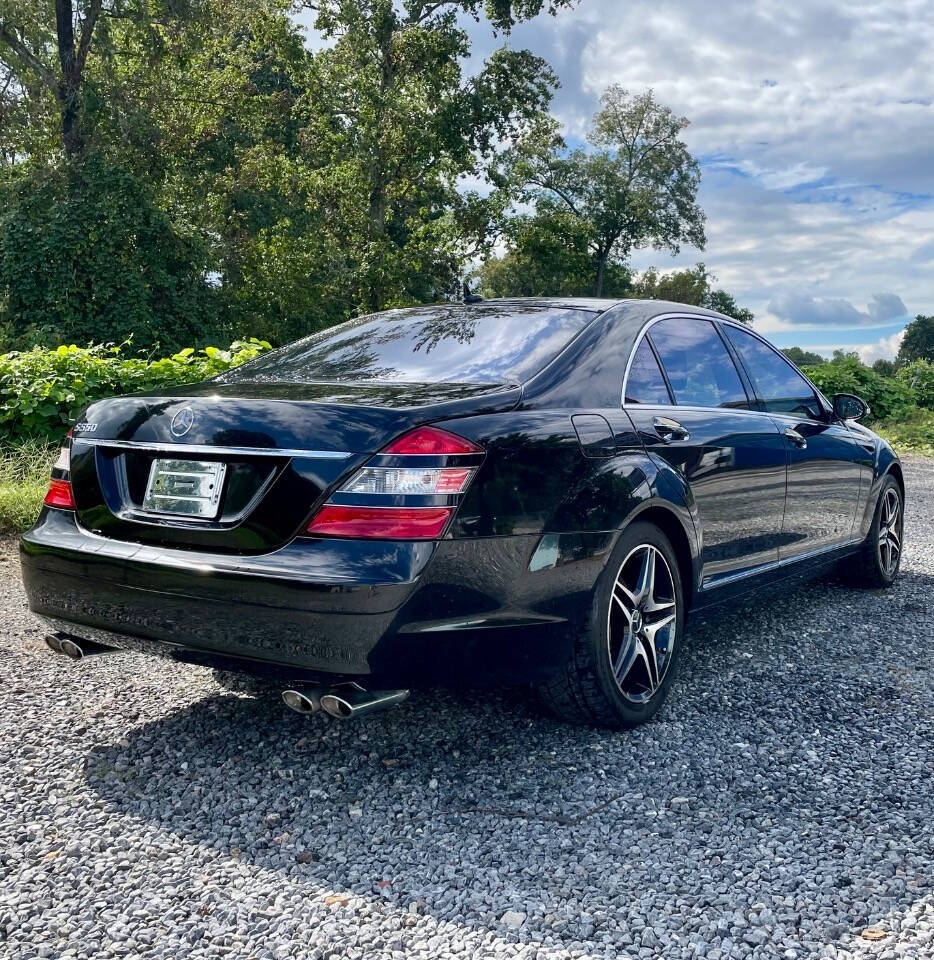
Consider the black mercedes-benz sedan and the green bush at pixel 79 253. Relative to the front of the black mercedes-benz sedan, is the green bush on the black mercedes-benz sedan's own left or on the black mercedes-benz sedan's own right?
on the black mercedes-benz sedan's own left

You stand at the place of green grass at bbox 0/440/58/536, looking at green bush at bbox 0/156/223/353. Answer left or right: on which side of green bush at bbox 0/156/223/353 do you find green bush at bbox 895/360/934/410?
right

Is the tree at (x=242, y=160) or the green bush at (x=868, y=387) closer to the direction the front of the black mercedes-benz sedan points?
the green bush

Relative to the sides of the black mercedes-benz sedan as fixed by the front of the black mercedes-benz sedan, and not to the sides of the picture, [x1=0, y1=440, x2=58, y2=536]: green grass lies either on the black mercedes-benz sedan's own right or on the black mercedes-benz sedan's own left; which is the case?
on the black mercedes-benz sedan's own left

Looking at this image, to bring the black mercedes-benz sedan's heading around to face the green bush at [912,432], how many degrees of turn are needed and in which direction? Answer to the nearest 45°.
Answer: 0° — it already faces it

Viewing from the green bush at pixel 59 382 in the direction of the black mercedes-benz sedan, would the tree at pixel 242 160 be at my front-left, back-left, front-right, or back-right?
back-left

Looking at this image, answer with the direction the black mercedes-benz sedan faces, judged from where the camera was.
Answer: facing away from the viewer and to the right of the viewer

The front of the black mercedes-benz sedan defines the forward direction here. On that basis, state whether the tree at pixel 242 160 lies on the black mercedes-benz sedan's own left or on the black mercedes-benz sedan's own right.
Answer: on the black mercedes-benz sedan's own left

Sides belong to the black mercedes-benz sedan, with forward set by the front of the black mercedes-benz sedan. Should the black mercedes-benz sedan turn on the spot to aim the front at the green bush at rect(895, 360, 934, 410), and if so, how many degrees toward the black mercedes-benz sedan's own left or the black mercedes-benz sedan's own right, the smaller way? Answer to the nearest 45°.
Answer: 0° — it already faces it
